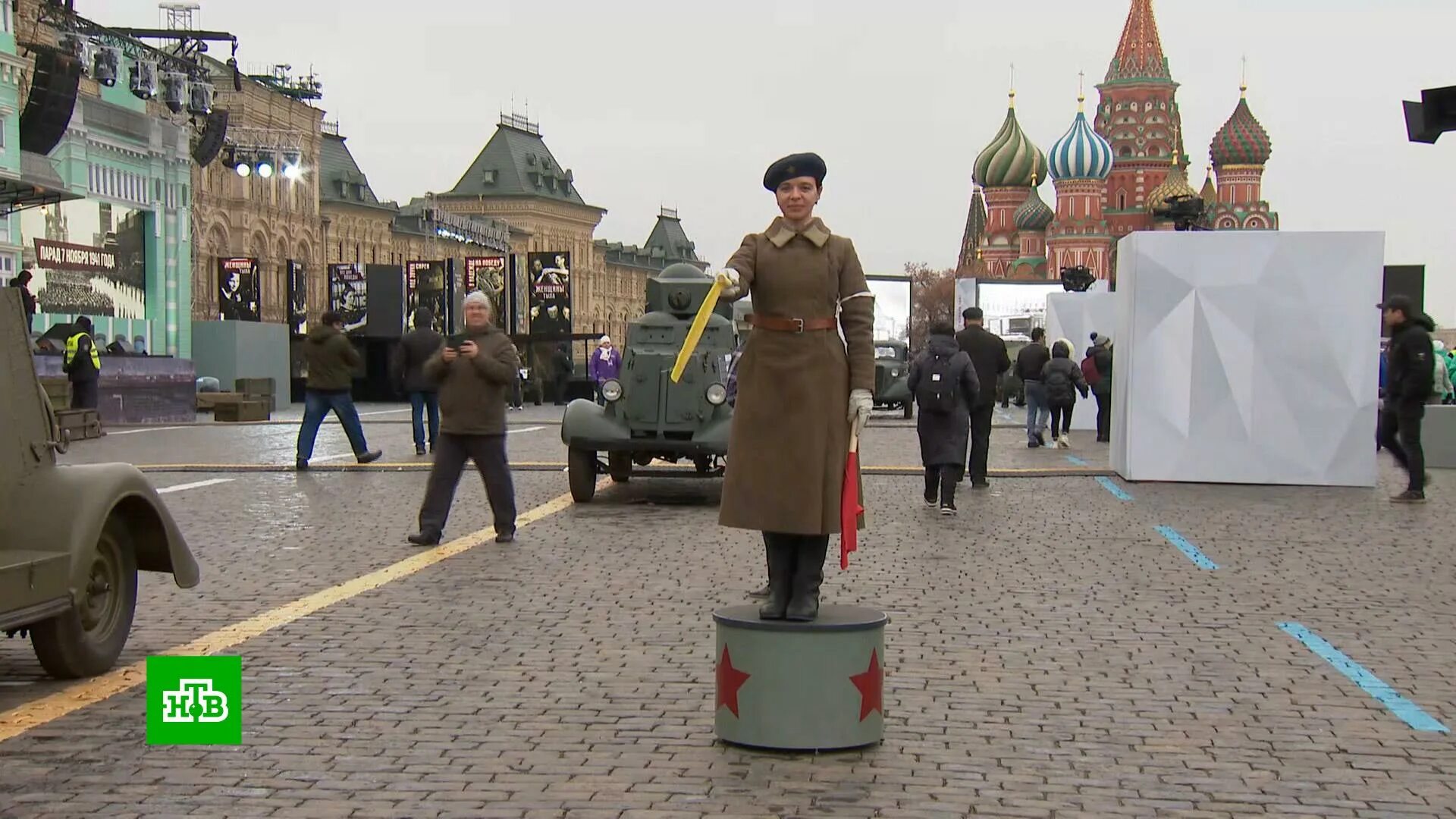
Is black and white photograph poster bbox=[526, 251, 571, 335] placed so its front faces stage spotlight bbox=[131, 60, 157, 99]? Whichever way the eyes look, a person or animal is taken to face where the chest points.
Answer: no

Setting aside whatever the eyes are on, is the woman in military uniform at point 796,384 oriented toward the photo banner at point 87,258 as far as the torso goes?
no

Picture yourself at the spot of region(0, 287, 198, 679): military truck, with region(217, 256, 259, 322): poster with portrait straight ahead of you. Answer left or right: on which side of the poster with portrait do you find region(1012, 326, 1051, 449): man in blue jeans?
right

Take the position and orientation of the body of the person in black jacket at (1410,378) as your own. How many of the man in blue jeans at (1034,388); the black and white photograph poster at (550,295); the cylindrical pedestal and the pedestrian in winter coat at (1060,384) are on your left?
1

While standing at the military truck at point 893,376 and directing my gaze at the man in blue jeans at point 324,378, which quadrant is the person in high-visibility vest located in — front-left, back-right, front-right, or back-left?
front-right

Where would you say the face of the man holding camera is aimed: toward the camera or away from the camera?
toward the camera

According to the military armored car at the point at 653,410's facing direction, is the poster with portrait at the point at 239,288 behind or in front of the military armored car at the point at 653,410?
behind

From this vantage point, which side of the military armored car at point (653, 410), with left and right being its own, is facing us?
front

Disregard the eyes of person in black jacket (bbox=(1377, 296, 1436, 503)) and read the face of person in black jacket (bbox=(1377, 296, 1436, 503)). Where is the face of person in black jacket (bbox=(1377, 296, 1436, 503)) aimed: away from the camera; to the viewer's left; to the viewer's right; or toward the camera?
to the viewer's left

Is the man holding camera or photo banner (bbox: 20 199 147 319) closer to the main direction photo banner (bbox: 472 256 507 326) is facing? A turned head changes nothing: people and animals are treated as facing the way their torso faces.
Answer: the man holding camera

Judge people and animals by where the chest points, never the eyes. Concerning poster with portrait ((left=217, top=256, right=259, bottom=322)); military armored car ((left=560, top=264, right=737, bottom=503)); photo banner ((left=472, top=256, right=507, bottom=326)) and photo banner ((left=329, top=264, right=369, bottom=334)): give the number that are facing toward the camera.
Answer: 4

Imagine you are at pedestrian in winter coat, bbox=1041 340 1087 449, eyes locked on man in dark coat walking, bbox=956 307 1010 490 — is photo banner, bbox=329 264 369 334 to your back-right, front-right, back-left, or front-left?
back-right

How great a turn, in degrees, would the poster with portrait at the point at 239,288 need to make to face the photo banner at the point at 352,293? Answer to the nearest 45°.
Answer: approximately 45° to its left

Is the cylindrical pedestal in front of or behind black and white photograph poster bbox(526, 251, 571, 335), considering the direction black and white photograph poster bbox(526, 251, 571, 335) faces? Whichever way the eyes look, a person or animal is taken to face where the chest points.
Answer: in front

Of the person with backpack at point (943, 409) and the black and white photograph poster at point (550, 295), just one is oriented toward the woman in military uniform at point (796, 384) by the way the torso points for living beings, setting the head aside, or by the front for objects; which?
the black and white photograph poster

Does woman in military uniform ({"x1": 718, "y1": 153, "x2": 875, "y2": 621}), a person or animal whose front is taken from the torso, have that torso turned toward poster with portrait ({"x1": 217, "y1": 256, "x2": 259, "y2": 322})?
no

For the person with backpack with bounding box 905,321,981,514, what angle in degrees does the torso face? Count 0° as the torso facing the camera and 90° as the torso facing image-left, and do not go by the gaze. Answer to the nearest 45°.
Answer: approximately 180°

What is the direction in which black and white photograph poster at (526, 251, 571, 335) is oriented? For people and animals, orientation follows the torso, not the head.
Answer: toward the camera

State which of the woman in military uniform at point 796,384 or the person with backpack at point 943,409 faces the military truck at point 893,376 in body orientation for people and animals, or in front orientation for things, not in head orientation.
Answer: the person with backpack
